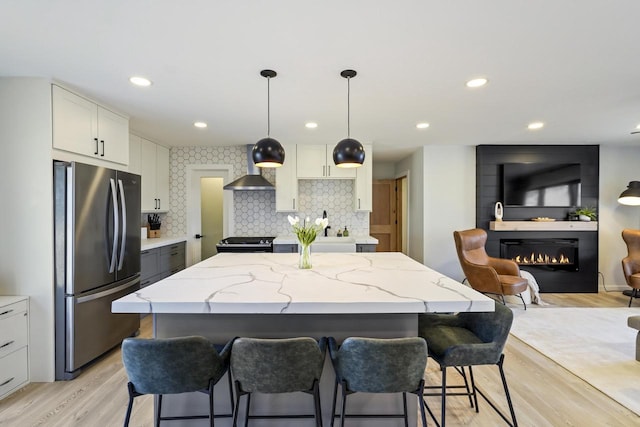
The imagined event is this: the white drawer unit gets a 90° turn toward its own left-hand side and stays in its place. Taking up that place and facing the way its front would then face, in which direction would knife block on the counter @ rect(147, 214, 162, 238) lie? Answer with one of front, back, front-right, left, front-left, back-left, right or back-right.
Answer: front

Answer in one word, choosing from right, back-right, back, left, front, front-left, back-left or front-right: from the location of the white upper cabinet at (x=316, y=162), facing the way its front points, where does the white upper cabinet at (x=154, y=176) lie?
right

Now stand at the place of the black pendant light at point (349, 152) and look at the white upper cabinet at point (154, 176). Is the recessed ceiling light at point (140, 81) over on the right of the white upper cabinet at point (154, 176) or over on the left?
left

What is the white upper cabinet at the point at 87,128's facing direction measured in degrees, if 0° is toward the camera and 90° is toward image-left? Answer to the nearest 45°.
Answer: approximately 315°

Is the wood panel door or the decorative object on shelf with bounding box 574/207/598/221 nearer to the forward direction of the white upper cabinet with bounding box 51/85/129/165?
the decorative object on shelf

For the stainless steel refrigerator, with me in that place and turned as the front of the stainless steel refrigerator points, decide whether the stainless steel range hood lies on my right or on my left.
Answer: on my left

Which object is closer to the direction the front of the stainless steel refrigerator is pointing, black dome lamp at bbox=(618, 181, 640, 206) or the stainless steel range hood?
the black dome lamp

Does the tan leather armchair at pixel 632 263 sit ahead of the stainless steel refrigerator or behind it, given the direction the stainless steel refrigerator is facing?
ahead

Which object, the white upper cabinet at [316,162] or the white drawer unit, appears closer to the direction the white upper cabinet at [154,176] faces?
the white upper cabinet

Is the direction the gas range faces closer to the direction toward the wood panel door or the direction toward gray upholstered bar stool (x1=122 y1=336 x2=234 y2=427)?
the gray upholstered bar stool

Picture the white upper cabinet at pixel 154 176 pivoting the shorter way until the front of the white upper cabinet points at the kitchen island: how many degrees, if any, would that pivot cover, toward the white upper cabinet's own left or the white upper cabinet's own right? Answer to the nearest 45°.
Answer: approximately 45° to the white upper cabinet's own right

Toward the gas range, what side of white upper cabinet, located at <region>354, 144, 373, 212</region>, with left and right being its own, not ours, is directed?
right

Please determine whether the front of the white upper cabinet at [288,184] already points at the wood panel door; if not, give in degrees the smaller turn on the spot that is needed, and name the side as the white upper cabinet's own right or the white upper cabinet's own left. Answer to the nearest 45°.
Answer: approximately 135° to the white upper cabinet's own left
